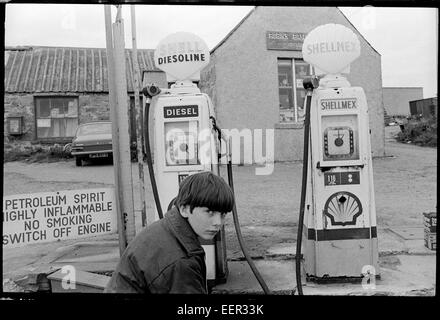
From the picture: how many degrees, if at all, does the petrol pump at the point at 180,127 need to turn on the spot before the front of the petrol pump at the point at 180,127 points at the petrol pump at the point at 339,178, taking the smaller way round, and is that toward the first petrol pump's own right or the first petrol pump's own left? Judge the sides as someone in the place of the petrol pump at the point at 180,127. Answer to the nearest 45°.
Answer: approximately 90° to the first petrol pump's own left

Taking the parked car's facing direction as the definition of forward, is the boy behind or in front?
behind

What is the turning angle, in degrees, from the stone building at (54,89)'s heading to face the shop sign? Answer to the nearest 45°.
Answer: approximately 90° to its left

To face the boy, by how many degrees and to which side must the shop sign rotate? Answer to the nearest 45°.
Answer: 0° — it already faces them

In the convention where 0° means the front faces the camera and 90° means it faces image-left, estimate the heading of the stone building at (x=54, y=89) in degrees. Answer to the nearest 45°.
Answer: approximately 0°
